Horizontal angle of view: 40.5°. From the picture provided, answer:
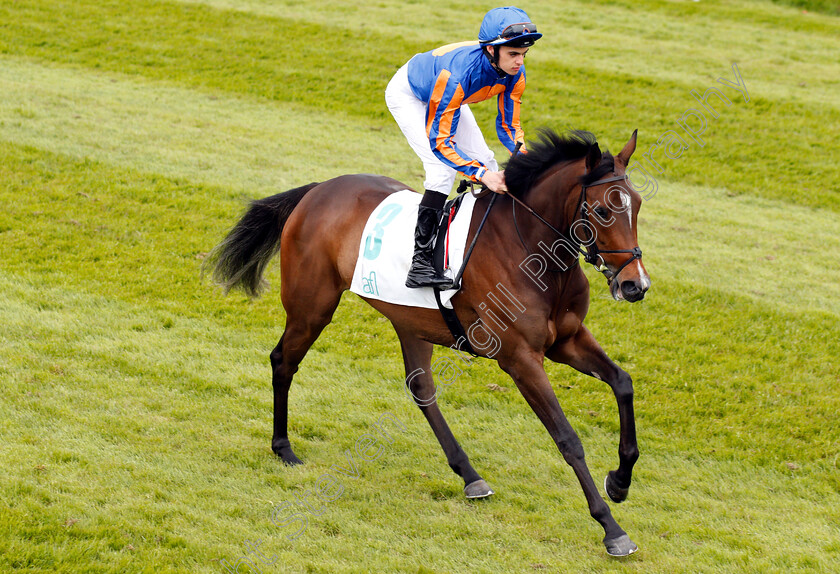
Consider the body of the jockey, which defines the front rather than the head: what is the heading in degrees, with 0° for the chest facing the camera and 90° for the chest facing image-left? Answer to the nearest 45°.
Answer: approximately 315°

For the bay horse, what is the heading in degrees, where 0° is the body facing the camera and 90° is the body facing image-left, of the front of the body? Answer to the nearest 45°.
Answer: approximately 315°
